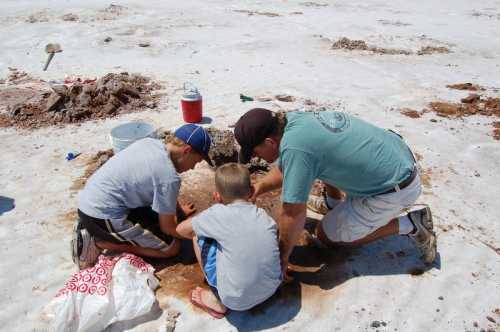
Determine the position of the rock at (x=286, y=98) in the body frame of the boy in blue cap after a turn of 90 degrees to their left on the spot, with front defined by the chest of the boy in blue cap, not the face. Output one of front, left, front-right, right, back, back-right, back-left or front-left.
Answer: front-right

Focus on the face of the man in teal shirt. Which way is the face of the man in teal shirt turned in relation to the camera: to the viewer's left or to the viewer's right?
to the viewer's left

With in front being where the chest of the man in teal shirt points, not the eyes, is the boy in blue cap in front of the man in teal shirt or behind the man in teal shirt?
in front

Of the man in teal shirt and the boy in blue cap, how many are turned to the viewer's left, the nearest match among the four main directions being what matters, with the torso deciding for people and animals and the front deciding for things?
1

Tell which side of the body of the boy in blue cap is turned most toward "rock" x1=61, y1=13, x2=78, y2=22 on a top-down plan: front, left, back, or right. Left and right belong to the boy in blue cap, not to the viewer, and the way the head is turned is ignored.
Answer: left

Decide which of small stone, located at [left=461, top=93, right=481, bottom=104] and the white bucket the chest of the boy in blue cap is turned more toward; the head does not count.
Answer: the small stone

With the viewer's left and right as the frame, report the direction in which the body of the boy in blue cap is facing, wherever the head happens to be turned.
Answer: facing to the right of the viewer

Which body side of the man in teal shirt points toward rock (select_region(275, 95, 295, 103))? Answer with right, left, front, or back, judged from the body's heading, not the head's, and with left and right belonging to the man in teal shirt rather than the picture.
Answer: right

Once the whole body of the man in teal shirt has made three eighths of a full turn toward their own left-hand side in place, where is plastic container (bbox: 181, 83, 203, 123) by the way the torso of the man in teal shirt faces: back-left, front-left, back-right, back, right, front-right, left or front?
back

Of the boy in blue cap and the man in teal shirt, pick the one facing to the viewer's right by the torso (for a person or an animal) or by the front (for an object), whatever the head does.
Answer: the boy in blue cap

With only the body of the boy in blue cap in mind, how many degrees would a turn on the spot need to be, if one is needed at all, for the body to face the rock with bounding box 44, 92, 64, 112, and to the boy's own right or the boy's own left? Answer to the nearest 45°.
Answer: approximately 90° to the boy's own left

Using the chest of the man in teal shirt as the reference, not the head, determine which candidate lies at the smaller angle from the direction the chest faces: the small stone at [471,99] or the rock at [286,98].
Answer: the rock

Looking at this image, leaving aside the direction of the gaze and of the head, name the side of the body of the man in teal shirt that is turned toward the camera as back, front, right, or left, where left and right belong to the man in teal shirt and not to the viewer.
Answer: left
